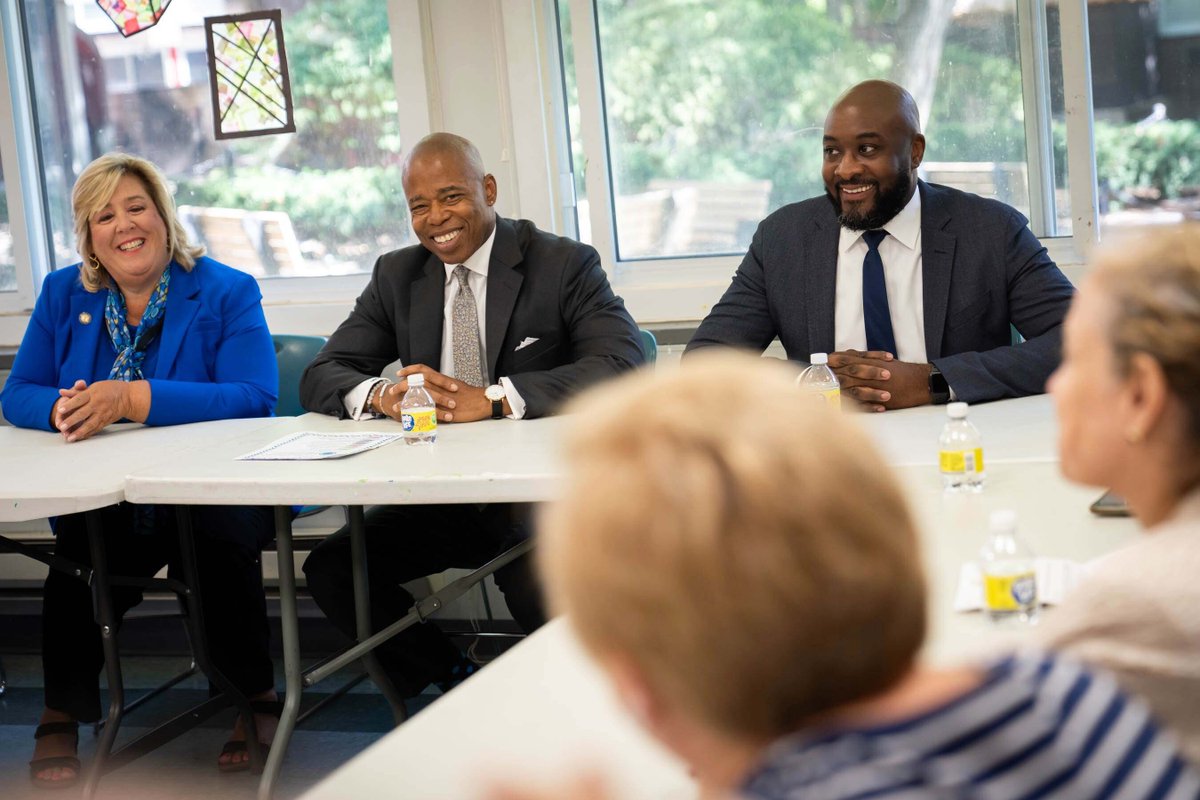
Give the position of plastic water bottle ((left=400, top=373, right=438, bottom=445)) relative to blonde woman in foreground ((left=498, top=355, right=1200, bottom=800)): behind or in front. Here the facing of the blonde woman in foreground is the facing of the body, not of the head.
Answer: in front

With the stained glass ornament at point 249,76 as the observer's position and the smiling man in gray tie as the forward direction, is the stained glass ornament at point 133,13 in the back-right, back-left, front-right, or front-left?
back-right

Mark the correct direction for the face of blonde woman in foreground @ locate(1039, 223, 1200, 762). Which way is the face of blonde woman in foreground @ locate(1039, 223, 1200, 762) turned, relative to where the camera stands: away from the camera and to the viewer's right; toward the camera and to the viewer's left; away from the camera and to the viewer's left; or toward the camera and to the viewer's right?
away from the camera and to the viewer's left

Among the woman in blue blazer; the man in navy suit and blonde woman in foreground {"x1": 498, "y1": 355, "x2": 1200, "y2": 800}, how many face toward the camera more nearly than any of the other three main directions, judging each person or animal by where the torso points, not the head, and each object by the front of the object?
2

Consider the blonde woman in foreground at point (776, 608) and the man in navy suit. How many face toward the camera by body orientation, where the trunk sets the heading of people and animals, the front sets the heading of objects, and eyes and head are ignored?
1

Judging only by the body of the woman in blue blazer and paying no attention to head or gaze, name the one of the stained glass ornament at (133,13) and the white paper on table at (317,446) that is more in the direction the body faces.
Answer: the white paper on table

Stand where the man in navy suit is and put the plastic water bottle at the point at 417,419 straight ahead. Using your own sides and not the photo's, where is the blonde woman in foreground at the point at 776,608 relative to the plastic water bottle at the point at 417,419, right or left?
left

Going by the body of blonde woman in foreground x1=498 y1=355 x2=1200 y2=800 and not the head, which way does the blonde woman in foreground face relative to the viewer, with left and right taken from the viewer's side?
facing away from the viewer and to the left of the viewer

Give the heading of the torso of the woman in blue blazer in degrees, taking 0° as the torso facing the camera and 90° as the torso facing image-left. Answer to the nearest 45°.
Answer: approximately 0°

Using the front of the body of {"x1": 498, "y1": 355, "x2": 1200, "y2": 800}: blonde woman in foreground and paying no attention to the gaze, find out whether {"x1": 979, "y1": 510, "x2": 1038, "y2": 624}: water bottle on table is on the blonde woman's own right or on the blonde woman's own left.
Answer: on the blonde woman's own right

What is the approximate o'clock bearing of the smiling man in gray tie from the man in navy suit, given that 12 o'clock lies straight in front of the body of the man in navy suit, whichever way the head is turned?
The smiling man in gray tie is roughly at 3 o'clock from the man in navy suit.

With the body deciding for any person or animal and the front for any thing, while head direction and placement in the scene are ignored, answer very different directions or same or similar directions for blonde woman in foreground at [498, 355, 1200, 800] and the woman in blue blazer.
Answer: very different directions
